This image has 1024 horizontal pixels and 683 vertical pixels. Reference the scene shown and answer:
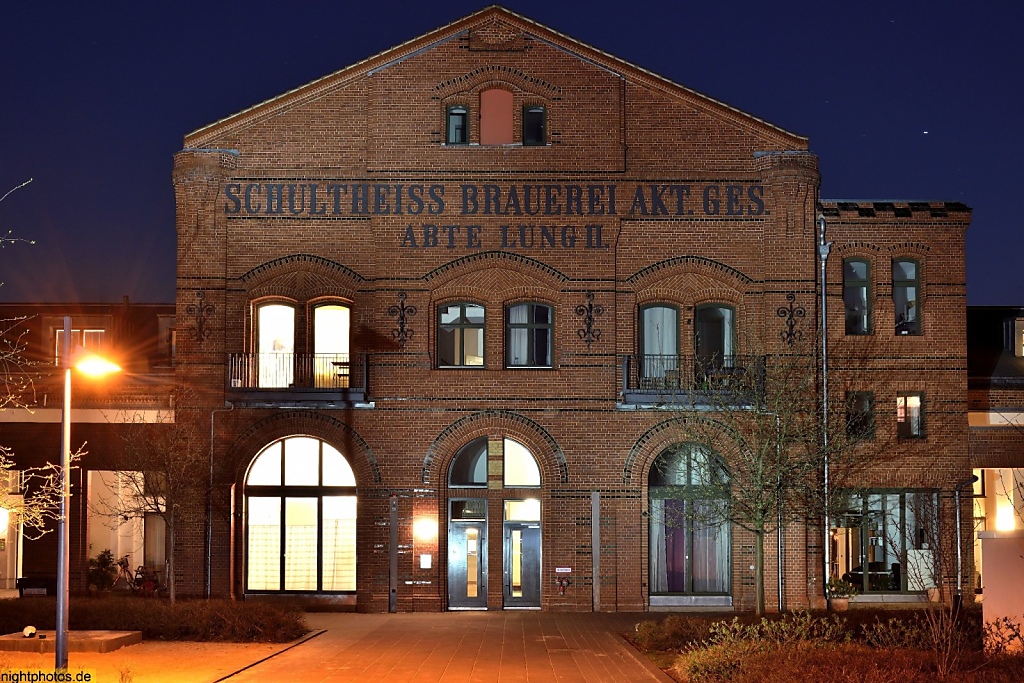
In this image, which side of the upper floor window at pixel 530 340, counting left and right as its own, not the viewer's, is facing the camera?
front

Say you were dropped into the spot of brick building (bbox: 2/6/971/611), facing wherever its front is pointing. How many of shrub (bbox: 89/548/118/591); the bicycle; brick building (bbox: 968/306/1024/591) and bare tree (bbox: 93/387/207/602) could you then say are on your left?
1

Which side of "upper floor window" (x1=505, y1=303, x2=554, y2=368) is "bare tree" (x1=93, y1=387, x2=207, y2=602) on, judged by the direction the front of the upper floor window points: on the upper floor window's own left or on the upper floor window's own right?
on the upper floor window's own right

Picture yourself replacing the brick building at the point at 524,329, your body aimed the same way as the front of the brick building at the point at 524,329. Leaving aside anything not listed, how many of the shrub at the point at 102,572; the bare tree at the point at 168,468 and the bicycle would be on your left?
0

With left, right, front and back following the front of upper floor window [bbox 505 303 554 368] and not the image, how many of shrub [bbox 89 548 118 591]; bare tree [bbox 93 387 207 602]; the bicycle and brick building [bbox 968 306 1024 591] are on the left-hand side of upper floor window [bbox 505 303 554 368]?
1

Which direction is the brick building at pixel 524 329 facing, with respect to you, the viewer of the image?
facing the viewer

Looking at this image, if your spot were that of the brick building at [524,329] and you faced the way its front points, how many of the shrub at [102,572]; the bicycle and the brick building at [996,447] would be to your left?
1

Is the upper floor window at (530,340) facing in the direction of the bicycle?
no

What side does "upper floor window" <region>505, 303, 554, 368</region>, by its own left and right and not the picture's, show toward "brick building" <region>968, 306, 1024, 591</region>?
left

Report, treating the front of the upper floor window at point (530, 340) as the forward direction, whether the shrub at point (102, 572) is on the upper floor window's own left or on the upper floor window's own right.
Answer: on the upper floor window's own right

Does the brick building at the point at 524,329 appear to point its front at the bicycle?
no

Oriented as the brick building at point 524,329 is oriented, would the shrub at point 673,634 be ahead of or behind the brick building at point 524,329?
ahead

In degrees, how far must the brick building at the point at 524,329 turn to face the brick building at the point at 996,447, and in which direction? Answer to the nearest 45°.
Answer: approximately 90° to its left
